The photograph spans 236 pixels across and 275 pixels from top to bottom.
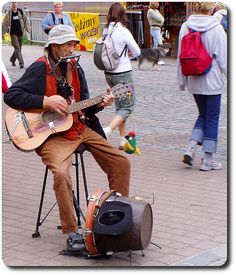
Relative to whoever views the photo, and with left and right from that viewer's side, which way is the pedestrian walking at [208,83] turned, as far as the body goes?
facing away from the viewer and to the right of the viewer

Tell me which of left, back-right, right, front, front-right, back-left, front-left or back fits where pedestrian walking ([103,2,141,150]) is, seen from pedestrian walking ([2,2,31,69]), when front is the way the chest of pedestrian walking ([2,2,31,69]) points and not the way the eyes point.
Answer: front

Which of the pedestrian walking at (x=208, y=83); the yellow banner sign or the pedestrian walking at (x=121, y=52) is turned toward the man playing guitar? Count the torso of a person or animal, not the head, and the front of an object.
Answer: the yellow banner sign

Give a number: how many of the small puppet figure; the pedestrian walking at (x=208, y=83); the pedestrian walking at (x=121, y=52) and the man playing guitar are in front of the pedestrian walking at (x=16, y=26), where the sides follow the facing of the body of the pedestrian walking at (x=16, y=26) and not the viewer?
4

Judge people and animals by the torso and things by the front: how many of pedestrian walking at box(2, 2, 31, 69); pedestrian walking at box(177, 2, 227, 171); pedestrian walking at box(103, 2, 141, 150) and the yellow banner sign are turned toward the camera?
2

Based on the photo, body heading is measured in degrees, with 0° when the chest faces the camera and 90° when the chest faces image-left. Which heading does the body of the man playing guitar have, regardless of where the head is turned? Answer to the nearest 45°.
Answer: approximately 315°

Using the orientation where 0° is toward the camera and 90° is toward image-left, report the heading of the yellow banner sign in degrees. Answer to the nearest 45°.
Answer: approximately 0°

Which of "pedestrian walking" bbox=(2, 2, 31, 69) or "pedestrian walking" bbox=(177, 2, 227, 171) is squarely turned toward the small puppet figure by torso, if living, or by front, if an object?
"pedestrian walking" bbox=(2, 2, 31, 69)

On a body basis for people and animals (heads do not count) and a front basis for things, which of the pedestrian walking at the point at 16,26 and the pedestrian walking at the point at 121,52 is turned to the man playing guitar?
the pedestrian walking at the point at 16,26

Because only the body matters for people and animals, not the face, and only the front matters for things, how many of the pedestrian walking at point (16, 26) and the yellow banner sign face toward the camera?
2

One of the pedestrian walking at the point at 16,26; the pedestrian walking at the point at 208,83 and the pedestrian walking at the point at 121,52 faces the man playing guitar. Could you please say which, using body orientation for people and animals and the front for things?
the pedestrian walking at the point at 16,26

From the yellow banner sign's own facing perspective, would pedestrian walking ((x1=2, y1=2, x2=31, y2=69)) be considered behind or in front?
in front

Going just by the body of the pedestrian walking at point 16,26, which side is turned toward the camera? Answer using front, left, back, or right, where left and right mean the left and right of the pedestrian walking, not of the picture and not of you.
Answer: front

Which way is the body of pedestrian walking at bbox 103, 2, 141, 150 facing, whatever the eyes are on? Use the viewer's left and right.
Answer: facing away from the viewer and to the right of the viewer
